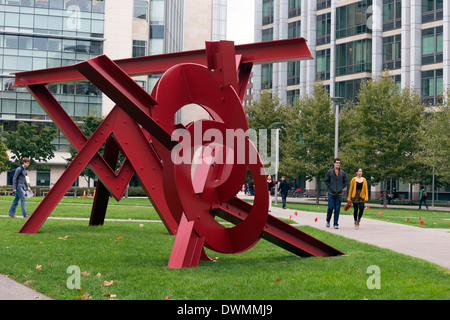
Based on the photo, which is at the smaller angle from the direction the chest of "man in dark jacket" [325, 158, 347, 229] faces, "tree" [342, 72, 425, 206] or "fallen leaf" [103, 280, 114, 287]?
the fallen leaf

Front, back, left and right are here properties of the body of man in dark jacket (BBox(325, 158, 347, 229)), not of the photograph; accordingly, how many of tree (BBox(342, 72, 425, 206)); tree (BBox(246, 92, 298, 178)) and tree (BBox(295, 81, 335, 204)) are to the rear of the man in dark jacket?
3

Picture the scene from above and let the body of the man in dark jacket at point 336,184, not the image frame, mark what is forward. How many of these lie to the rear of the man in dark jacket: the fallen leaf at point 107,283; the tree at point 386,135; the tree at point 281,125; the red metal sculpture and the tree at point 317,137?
3

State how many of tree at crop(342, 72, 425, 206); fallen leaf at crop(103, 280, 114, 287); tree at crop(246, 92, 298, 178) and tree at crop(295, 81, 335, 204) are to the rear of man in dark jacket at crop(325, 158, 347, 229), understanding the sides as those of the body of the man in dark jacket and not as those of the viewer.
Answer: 3

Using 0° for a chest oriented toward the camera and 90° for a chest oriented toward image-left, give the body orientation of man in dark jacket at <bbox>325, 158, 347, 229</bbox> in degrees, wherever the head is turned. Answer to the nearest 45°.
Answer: approximately 0°

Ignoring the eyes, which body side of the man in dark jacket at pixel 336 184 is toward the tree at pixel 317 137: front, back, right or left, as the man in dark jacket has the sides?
back

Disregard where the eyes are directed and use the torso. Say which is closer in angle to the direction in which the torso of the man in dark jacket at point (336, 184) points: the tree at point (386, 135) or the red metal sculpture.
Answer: the red metal sculpture

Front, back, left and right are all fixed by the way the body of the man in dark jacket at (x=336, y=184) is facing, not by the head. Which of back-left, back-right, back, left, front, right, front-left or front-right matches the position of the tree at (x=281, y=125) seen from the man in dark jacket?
back
